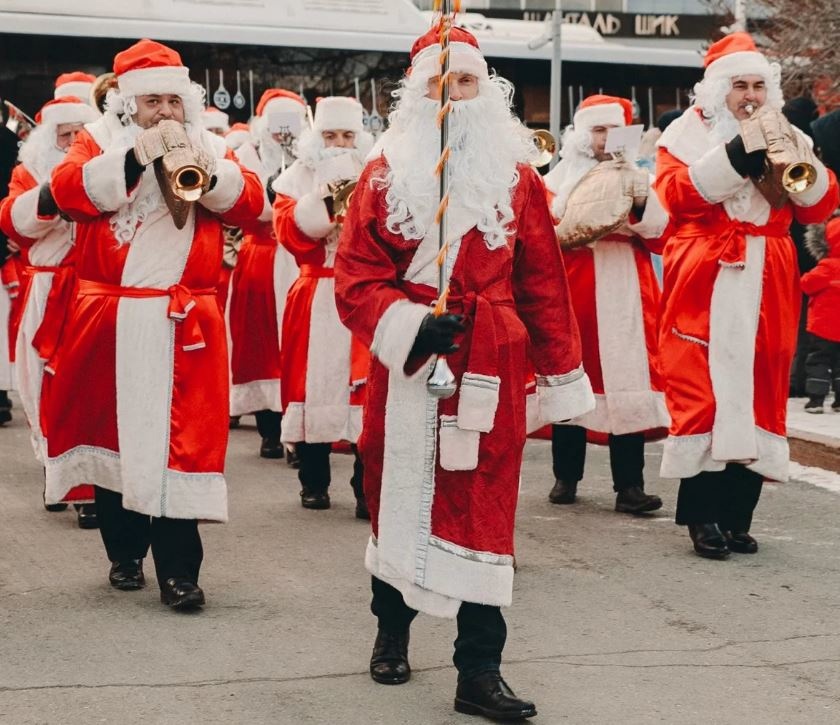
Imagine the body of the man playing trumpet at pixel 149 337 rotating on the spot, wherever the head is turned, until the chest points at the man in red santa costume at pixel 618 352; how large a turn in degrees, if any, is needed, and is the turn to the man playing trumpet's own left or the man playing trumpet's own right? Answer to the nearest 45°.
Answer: approximately 135° to the man playing trumpet's own left

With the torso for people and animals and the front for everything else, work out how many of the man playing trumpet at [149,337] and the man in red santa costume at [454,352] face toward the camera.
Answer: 2

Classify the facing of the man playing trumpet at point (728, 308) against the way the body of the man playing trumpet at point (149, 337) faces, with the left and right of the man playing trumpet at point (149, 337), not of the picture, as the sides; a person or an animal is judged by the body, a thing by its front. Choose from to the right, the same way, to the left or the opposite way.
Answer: the same way

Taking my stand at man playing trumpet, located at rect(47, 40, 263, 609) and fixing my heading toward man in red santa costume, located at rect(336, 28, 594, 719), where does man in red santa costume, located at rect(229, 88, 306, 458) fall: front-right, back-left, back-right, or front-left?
back-left

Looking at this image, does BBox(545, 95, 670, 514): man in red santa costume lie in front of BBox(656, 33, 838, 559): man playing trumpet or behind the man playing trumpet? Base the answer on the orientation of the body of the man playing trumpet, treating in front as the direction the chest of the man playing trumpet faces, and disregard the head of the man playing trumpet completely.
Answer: behind

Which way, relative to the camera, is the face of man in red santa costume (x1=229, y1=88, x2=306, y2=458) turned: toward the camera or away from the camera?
toward the camera

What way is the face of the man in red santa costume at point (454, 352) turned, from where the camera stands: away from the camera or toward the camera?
toward the camera

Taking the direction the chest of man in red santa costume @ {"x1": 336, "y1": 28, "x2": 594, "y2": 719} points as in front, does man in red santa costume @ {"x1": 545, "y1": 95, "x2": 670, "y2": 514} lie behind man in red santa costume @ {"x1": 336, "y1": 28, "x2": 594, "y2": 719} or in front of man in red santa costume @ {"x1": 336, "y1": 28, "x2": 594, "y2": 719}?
behind

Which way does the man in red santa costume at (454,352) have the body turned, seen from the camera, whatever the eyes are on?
toward the camera

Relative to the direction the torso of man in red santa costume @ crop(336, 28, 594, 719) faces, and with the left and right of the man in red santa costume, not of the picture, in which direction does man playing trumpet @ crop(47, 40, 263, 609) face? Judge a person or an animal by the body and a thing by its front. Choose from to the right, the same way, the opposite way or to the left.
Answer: the same way

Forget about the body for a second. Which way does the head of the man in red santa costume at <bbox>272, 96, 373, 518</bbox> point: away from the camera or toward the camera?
toward the camera

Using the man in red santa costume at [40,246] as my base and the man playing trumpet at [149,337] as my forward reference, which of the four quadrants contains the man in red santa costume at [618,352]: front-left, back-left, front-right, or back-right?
front-left

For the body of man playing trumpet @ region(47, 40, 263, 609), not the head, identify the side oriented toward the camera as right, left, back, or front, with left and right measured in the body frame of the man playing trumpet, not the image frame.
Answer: front
